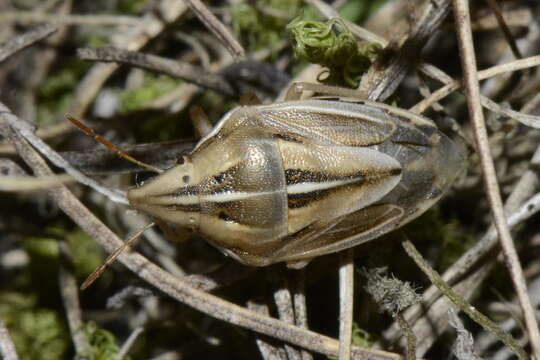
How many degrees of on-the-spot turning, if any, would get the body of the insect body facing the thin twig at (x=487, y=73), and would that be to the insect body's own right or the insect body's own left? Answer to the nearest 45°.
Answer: approximately 180°

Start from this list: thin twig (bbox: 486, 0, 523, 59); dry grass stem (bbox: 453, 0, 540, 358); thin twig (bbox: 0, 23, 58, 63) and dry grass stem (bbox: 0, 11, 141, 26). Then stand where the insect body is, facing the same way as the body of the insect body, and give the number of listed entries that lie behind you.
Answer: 2

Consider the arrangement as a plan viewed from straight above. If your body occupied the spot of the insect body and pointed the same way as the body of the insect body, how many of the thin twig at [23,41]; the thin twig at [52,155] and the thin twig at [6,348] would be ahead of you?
3

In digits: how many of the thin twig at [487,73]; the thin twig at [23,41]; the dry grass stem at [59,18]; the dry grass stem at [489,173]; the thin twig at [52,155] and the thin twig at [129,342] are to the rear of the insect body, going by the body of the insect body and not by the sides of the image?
2

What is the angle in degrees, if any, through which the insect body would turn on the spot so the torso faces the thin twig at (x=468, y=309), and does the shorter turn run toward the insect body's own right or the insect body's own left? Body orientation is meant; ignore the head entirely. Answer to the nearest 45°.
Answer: approximately 180°

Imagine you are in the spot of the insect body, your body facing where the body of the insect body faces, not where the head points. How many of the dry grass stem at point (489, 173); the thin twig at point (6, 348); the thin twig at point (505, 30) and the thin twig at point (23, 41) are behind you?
2

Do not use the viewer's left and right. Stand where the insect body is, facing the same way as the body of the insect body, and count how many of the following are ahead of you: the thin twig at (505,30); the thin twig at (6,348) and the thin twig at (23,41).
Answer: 2

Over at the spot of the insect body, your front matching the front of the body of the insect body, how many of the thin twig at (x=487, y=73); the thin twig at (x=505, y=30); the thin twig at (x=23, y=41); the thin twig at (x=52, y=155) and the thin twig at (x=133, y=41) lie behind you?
2

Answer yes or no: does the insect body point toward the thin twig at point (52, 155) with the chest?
yes

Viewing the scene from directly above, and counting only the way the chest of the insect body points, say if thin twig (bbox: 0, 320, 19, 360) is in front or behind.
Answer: in front

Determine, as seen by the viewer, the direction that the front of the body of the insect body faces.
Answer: to the viewer's left
